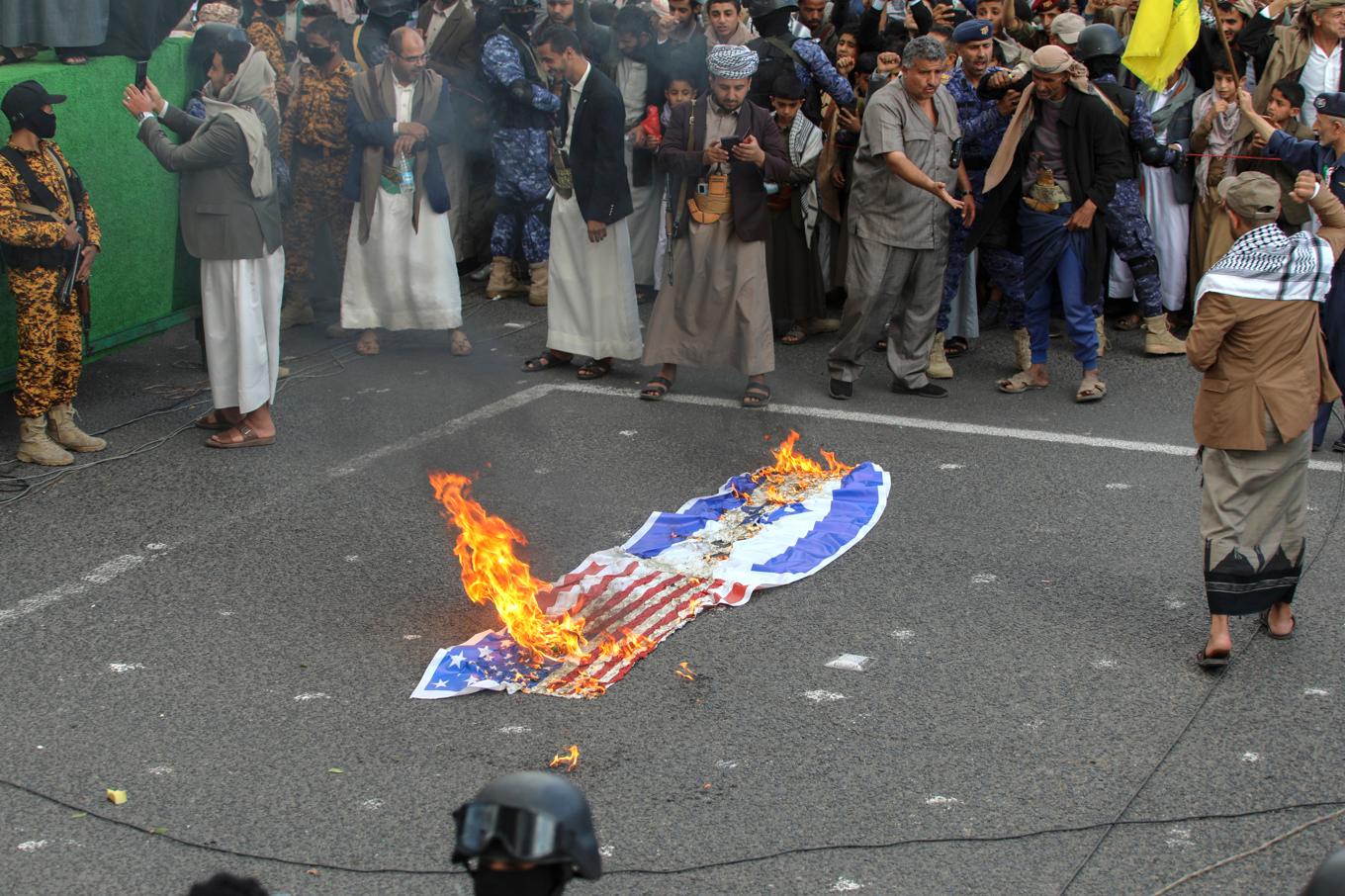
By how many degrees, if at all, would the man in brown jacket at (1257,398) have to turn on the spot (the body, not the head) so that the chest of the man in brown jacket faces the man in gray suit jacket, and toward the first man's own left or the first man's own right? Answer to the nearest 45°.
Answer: approximately 45° to the first man's own left

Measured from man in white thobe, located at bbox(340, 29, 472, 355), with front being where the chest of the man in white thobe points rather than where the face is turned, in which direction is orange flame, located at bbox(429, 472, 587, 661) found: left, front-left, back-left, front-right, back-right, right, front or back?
front

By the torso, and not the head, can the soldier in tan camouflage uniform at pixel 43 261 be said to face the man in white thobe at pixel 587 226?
no

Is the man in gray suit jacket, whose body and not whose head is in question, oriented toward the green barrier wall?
yes

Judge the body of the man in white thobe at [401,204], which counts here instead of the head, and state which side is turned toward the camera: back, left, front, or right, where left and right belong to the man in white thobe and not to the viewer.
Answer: front

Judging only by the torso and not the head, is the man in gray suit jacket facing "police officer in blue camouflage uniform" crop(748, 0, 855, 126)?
no

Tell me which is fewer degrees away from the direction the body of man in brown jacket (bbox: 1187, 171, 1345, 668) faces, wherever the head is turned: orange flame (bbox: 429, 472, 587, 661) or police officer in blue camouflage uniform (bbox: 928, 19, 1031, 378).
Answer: the police officer in blue camouflage uniform

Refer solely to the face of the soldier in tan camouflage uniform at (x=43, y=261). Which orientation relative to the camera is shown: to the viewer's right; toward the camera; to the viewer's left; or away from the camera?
to the viewer's right

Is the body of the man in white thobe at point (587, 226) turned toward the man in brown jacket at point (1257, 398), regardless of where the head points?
no

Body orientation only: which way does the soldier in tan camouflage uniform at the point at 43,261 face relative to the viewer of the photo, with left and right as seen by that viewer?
facing the viewer and to the right of the viewer

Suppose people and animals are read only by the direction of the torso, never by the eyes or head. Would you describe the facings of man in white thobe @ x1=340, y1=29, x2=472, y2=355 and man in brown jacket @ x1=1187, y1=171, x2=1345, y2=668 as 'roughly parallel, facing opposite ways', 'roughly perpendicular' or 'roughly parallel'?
roughly parallel, facing opposite ways

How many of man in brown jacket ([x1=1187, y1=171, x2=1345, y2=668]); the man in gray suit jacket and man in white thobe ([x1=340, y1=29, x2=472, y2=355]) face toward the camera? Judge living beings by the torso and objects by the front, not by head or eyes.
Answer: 1

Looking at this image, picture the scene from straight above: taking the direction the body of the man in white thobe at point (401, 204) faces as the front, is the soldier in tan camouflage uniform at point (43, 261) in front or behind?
in front

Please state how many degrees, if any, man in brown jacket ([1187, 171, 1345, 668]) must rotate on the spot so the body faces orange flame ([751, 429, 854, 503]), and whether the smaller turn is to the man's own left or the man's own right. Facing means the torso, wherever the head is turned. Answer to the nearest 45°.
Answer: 0° — they already face it

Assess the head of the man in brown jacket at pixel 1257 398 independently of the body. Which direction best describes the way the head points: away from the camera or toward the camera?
away from the camera

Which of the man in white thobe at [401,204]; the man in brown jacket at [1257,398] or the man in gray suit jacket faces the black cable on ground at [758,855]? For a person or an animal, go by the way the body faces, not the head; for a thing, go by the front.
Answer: the man in white thobe

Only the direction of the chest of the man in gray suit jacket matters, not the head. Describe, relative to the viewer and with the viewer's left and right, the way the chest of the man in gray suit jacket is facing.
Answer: facing to the left of the viewer

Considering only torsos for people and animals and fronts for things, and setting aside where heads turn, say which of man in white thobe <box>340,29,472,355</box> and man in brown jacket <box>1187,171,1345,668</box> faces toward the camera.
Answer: the man in white thobe

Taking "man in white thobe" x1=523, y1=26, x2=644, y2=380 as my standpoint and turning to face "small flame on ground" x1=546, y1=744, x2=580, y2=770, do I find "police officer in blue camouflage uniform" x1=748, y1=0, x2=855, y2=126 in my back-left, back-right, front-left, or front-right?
back-left
